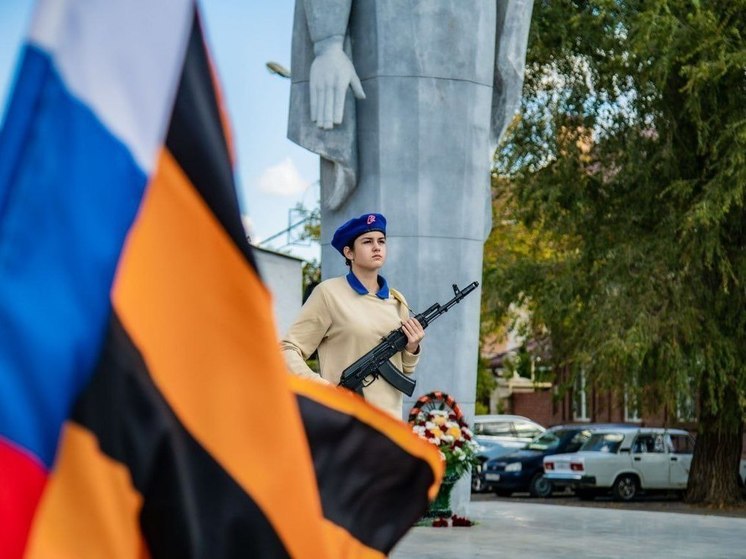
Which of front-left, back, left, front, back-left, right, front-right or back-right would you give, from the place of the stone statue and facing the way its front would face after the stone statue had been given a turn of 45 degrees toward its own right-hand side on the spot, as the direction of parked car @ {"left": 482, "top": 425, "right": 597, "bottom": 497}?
back-right

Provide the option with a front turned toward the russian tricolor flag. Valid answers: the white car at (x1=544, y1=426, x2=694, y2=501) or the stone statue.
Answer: the stone statue

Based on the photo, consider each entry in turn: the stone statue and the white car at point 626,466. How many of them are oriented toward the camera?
1

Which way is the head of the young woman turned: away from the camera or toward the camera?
toward the camera

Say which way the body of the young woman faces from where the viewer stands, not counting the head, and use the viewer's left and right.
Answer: facing the viewer and to the right of the viewer

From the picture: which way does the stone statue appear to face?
toward the camera

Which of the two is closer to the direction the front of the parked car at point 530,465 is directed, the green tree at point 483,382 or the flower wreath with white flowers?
the flower wreath with white flowers

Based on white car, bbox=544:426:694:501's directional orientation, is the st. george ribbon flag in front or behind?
behind

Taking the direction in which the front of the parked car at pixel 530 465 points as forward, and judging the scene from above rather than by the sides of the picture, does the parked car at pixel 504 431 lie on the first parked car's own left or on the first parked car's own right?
on the first parked car's own right

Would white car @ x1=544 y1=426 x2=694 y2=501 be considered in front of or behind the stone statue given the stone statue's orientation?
behind

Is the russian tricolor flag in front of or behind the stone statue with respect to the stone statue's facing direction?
in front

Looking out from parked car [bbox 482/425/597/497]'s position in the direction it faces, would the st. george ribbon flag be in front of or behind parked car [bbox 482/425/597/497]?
in front
